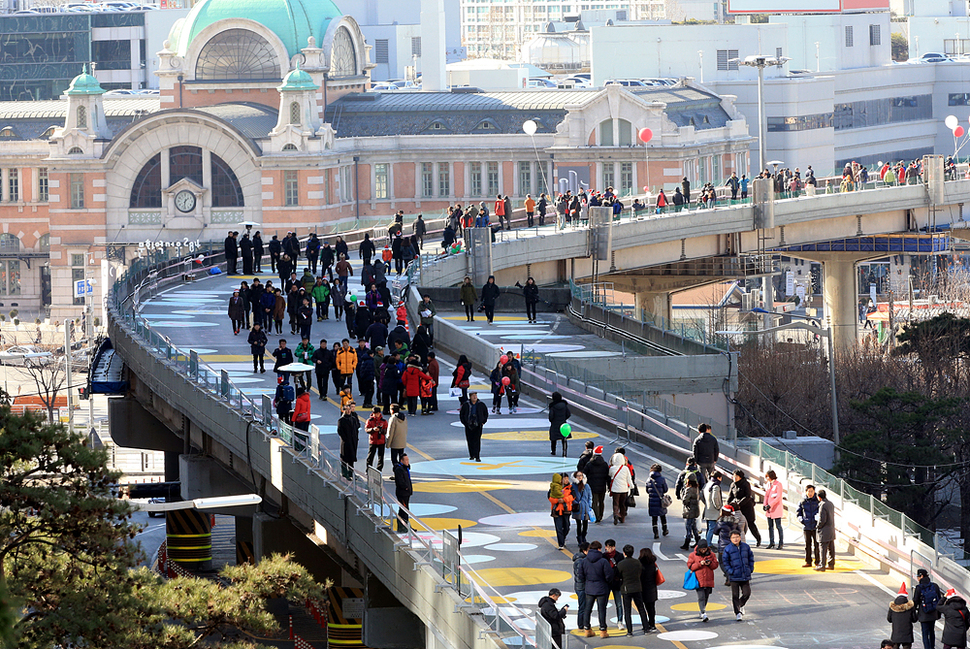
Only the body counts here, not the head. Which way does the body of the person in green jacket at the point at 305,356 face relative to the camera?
toward the camera

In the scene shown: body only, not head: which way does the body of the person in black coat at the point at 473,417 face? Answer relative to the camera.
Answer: toward the camera

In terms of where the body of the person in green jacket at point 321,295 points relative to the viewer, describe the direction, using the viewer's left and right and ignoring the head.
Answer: facing the viewer

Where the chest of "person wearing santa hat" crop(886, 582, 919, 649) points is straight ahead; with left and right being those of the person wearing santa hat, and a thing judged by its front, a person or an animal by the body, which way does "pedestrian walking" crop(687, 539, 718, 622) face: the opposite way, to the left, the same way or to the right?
the opposite way

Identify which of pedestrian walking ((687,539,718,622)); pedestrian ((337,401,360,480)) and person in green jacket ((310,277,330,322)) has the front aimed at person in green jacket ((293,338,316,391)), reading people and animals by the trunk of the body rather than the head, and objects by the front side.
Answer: person in green jacket ((310,277,330,322))

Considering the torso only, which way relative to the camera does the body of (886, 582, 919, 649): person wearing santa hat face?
away from the camera
